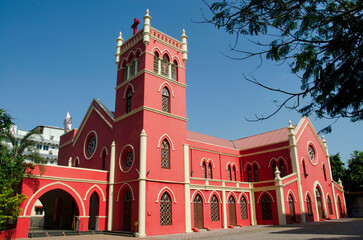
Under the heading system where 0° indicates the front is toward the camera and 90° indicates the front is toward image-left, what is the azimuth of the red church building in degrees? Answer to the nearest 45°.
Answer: approximately 45°

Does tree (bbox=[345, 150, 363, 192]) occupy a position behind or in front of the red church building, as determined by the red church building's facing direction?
behind
